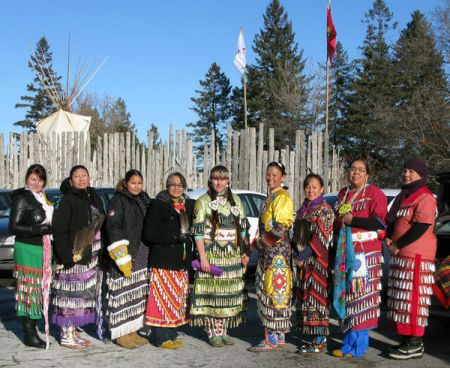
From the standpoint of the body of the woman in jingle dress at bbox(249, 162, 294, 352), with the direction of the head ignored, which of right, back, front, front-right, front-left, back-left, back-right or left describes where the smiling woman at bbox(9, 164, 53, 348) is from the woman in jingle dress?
front-right

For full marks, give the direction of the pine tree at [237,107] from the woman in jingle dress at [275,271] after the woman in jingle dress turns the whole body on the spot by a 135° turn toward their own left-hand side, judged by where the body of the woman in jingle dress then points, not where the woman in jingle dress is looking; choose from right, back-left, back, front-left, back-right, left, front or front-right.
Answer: left

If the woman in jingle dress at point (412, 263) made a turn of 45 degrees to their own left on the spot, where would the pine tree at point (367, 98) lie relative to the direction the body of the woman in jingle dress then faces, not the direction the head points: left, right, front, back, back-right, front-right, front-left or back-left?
back

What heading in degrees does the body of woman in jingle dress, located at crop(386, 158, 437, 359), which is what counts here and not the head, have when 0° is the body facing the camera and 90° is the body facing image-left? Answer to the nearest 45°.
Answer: approximately 45°

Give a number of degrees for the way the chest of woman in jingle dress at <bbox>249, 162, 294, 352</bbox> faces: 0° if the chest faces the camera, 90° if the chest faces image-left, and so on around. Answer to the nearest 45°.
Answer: approximately 45°

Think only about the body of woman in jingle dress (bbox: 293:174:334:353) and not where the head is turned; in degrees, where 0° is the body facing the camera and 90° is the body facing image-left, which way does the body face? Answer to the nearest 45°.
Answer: approximately 45°

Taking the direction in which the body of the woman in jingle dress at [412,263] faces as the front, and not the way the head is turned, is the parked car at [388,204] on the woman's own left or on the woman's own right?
on the woman's own right

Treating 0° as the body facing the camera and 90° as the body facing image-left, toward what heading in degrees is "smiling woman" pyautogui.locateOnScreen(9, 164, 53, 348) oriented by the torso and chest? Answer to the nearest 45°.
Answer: approximately 315°

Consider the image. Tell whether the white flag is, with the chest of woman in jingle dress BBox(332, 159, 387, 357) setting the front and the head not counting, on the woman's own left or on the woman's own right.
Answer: on the woman's own right

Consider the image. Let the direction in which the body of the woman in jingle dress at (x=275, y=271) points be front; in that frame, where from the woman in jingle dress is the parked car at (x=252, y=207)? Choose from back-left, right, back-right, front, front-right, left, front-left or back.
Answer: back-right
